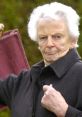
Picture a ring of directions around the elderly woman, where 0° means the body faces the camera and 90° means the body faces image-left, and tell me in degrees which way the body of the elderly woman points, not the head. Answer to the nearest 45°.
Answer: approximately 45°
